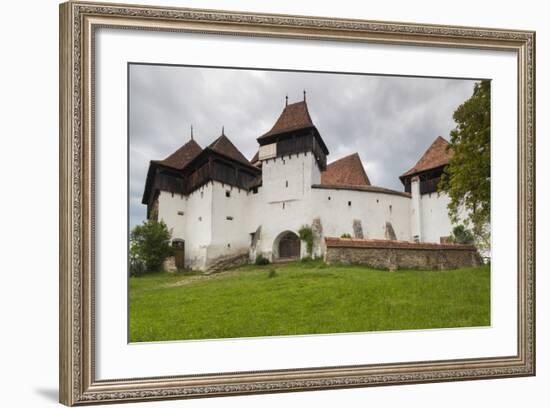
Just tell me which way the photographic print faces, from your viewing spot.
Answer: facing the viewer and to the right of the viewer
